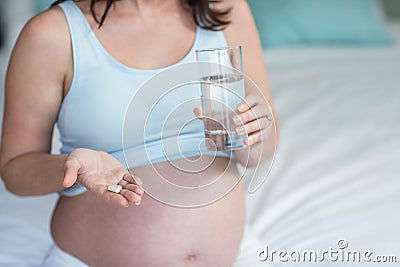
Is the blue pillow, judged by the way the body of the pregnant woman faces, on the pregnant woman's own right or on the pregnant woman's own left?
on the pregnant woman's own left

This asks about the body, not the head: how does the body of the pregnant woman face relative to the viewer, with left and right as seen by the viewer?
facing the viewer and to the right of the viewer
